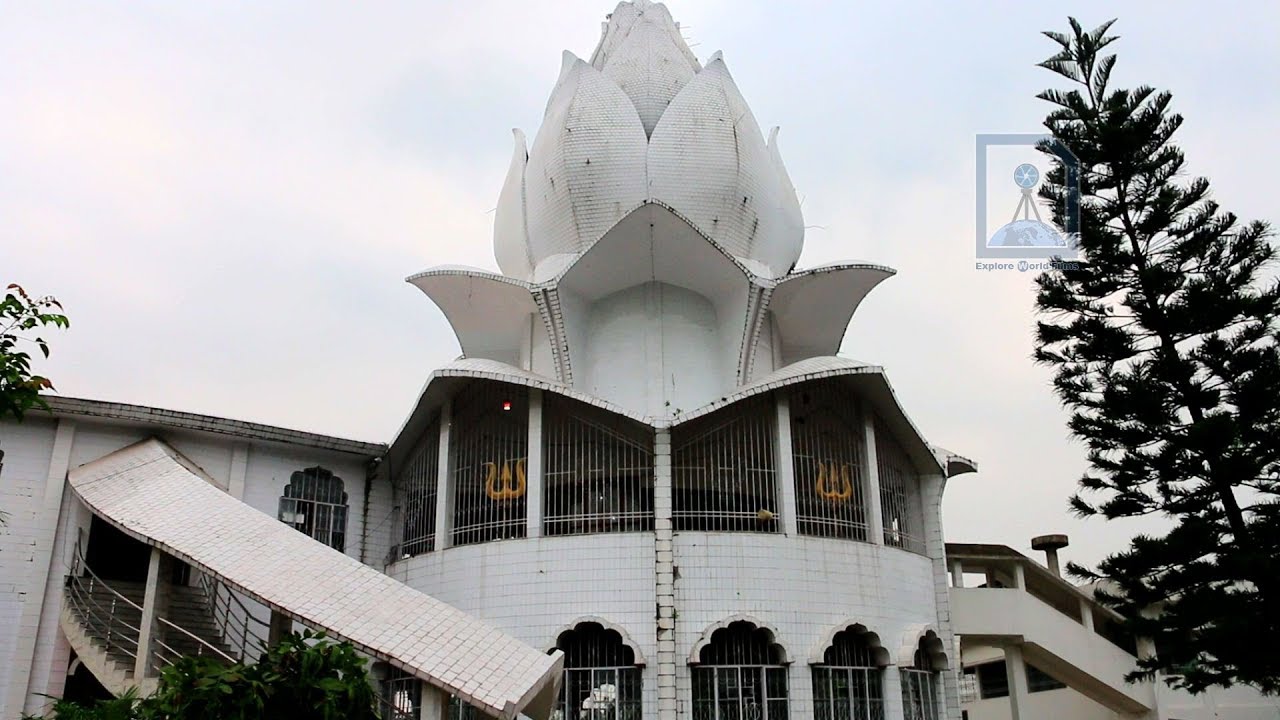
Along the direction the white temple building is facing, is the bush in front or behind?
in front

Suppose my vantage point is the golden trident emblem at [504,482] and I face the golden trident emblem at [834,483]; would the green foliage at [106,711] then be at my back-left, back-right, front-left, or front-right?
back-right

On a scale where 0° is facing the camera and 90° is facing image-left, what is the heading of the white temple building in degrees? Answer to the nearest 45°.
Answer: approximately 0°

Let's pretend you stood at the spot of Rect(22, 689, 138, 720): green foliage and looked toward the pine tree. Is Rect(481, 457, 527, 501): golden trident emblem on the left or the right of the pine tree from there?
left

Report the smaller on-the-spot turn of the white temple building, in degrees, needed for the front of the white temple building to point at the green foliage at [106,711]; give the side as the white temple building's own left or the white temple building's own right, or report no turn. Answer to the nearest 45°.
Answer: approximately 45° to the white temple building's own right

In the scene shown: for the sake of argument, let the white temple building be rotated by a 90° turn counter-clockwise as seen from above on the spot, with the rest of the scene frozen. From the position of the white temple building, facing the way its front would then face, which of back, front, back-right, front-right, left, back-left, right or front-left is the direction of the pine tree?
front
